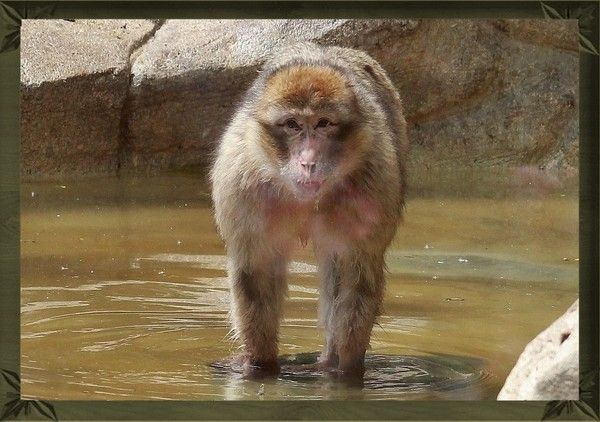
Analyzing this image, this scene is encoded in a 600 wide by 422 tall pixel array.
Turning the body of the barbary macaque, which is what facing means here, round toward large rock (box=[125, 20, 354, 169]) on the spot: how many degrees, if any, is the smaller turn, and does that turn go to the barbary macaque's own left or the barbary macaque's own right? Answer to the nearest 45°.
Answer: approximately 180°

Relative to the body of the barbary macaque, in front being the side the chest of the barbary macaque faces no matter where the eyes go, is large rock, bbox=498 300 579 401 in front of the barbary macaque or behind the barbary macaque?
in front

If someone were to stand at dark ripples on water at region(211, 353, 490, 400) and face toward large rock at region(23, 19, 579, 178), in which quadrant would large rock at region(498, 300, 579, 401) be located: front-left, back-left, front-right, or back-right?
back-right

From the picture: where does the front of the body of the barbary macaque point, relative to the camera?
toward the camera

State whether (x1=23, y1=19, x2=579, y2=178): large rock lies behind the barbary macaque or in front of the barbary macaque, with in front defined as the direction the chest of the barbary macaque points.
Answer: behind
